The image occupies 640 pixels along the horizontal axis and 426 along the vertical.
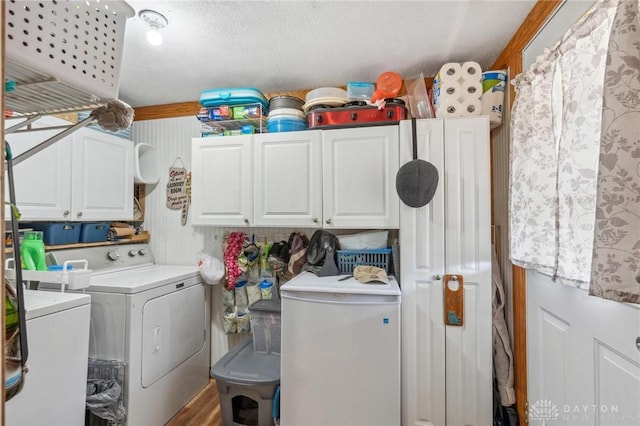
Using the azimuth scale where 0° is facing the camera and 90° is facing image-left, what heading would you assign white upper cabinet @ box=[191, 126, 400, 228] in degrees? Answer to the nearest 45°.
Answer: approximately 0°

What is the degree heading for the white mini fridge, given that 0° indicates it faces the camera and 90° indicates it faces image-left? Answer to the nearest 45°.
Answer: approximately 0°

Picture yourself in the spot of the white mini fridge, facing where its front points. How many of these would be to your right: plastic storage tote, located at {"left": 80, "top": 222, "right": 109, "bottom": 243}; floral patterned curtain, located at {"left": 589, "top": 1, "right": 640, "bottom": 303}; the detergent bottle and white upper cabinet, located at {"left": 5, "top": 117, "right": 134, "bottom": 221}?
3

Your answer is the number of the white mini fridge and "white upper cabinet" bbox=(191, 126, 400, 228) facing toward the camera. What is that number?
2
